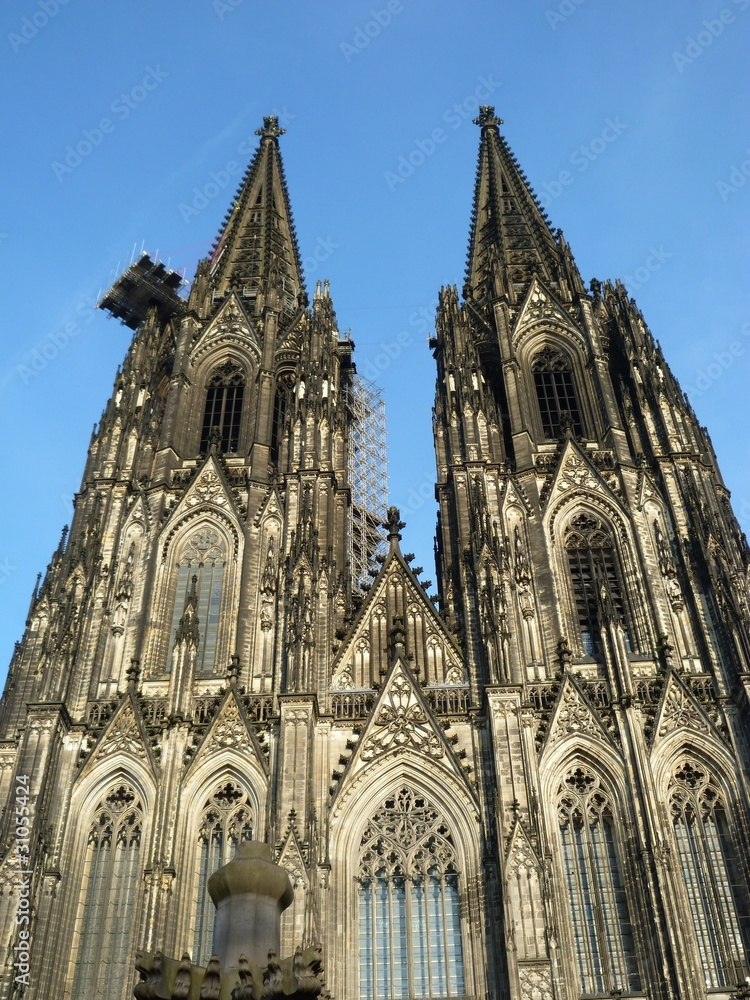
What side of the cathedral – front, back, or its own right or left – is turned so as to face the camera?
front
